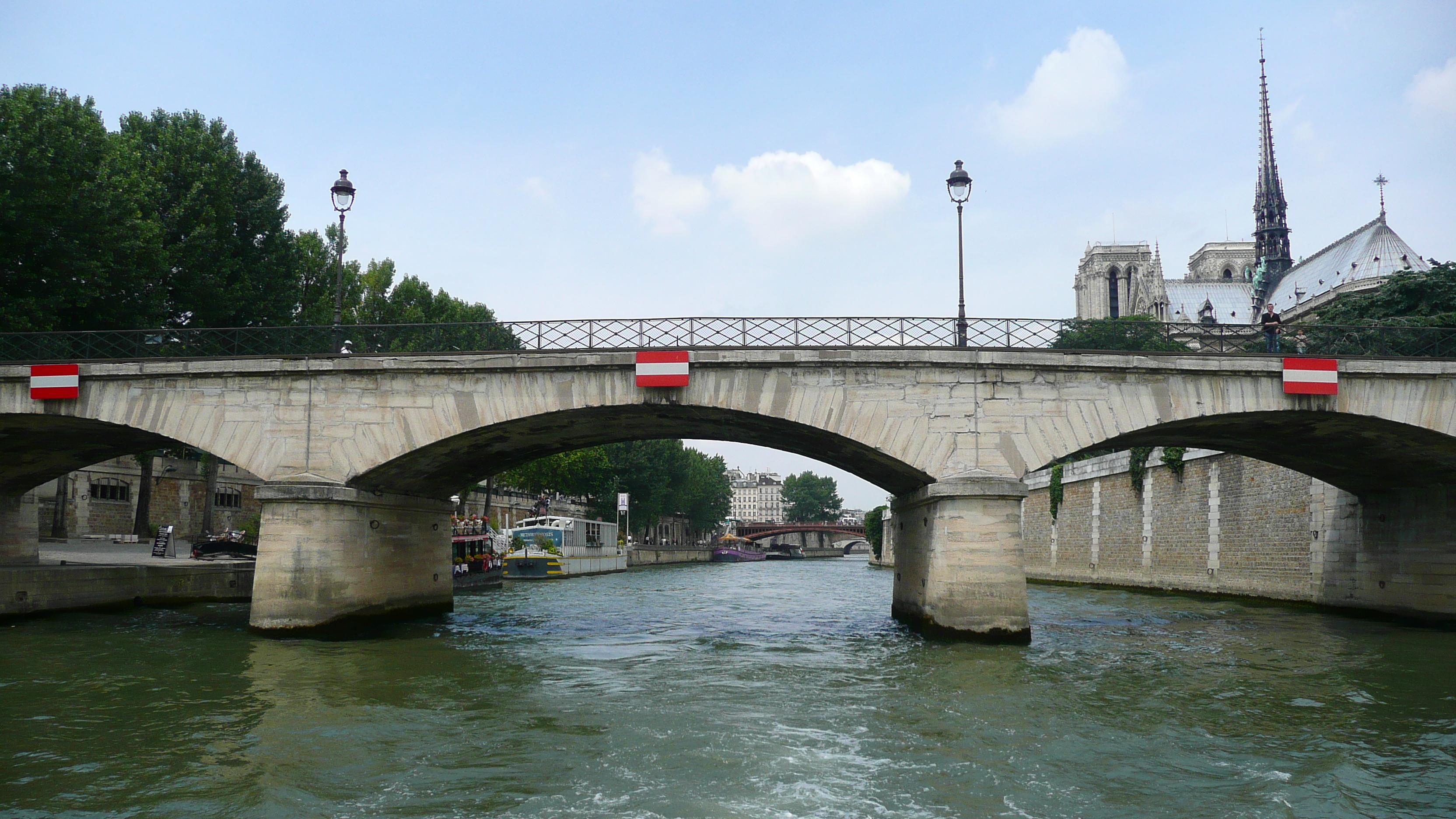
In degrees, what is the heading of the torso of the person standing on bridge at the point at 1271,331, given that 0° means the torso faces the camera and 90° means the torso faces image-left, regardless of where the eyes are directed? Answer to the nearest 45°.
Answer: approximately 0°

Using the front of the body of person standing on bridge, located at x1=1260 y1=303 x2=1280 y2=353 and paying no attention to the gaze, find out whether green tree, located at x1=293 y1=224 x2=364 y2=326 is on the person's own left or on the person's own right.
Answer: on the person's own right

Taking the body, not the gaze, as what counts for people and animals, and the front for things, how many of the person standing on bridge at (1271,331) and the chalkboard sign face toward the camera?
2

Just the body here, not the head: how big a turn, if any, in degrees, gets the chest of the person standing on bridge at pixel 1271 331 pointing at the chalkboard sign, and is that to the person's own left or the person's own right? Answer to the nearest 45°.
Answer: approximately 90° to the person's own right

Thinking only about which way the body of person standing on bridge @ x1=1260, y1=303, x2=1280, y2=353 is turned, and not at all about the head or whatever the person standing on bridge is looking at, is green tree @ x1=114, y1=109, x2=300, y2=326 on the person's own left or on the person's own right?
on the person's own right
